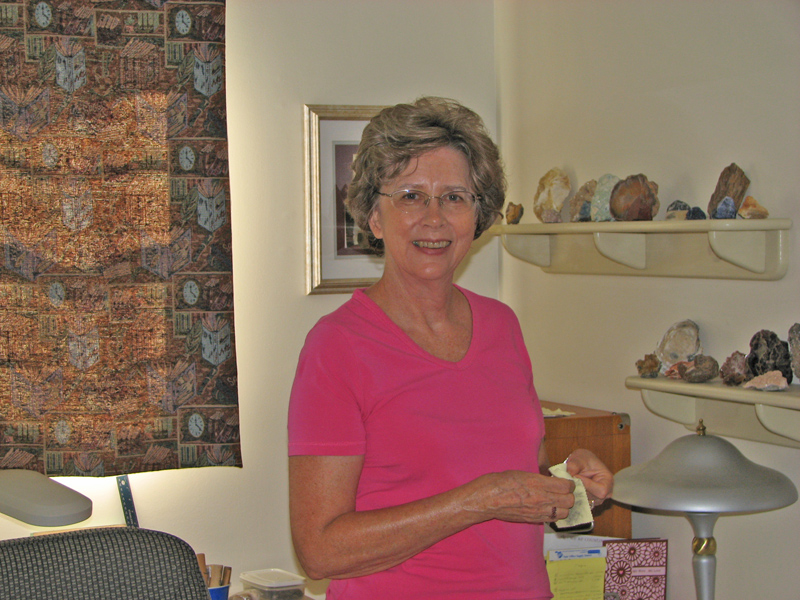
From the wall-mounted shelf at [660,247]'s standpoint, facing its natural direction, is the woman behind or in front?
in front

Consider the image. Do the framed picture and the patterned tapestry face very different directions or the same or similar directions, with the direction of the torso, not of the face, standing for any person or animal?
same or similar directions

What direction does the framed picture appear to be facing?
toward the camera

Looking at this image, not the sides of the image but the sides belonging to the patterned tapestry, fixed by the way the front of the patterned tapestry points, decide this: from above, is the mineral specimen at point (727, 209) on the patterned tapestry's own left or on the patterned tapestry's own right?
on the patterned tapestry's own left

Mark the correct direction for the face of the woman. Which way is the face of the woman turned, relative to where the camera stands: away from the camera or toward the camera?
toward the camera

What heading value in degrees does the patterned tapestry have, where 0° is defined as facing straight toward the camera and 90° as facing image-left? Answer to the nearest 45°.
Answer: approximately 0°

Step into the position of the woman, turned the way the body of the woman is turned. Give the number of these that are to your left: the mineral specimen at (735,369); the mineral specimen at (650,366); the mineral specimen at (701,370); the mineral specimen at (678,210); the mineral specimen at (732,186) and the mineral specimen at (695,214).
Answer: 6

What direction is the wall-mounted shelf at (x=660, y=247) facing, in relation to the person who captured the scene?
facing the viewer and to the left of the viewer

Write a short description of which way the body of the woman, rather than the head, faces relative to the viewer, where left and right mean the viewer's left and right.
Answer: facing the viewer and to the right of the viewer

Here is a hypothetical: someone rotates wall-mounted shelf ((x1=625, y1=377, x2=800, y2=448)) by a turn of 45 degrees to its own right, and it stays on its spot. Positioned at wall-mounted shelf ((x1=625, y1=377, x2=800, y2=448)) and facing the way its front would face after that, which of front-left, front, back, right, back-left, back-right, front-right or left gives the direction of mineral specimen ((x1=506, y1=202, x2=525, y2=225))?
front-right

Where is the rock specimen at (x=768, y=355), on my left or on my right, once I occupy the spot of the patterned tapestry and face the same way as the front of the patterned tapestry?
on my left

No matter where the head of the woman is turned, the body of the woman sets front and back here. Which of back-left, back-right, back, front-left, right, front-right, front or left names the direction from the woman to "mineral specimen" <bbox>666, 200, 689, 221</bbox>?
left

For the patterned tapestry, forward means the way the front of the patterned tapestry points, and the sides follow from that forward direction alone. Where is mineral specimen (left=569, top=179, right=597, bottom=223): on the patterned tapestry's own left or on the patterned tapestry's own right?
on the patterned tapestry's own left

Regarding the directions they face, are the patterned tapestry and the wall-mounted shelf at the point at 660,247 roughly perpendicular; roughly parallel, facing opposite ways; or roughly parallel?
roughly perpendicular

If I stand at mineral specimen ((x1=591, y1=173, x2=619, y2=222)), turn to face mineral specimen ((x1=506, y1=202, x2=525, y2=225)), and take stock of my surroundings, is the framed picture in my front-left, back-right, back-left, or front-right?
front-left

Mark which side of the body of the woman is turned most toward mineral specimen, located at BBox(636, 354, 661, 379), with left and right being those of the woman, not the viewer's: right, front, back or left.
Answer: left
